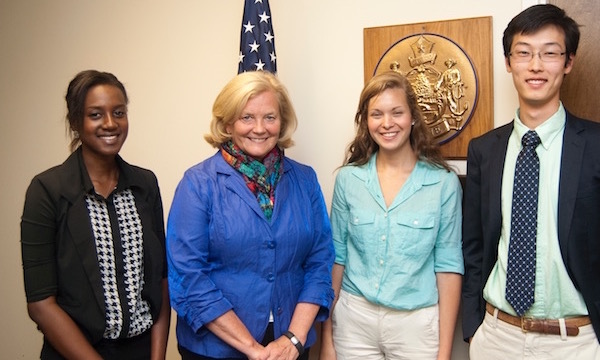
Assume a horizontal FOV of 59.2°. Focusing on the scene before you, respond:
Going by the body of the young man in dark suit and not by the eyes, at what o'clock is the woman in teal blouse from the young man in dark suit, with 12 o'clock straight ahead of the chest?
The woman in teal blouse is roughly at 3 o'clock from the young man in dark suit.

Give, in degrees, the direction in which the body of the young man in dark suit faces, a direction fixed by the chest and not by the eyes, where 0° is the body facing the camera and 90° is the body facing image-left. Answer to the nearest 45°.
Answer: approximately 0°

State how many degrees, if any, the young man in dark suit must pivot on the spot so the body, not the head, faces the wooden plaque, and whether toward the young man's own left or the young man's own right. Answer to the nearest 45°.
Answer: approximately 135° to the young man's own right

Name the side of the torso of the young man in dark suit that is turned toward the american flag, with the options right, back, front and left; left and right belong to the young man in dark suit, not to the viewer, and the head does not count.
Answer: right

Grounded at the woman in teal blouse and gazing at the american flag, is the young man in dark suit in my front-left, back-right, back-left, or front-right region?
back-right
